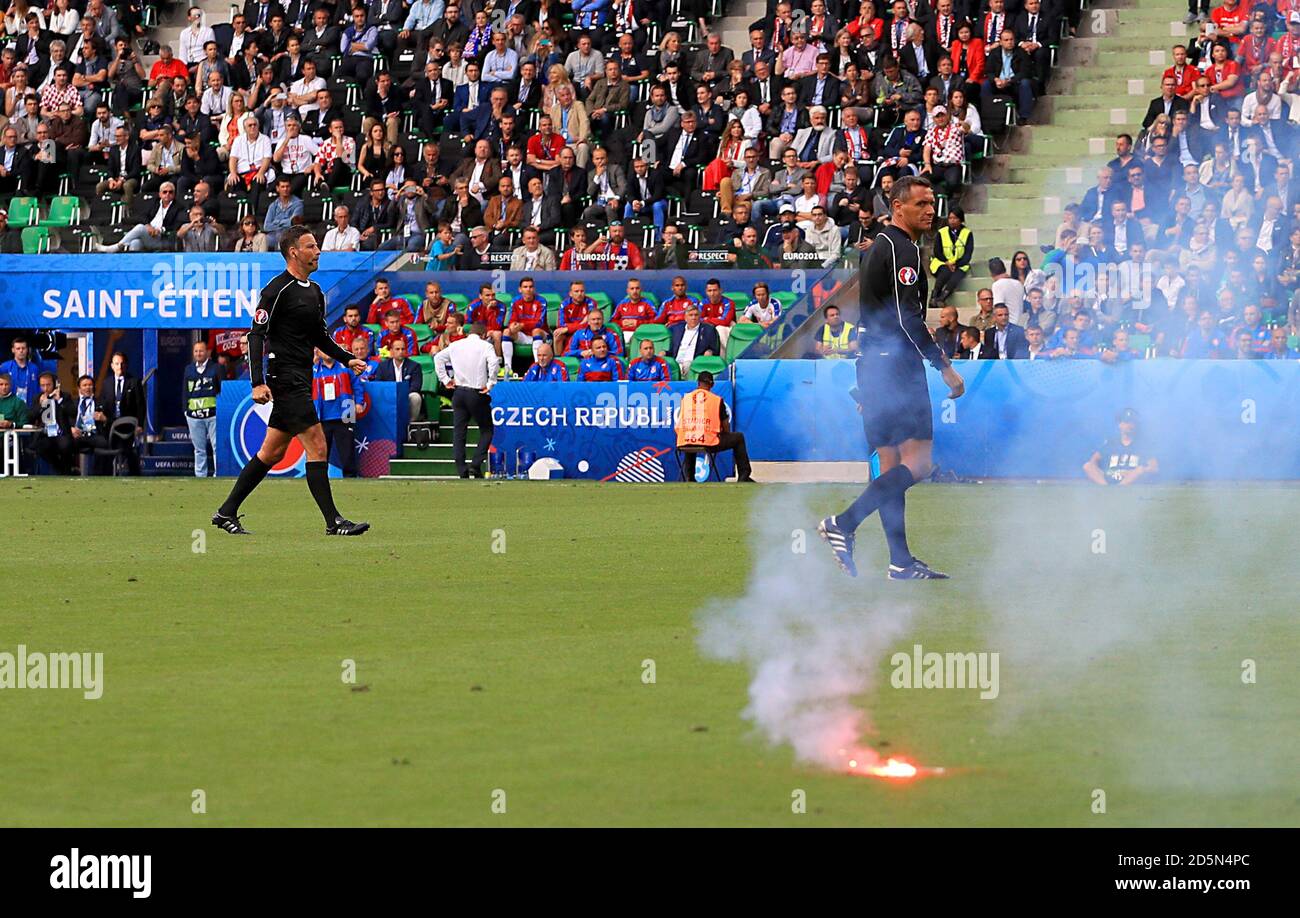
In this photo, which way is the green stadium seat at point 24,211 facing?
toward the camera

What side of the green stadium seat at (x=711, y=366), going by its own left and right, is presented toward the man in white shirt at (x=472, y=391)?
right

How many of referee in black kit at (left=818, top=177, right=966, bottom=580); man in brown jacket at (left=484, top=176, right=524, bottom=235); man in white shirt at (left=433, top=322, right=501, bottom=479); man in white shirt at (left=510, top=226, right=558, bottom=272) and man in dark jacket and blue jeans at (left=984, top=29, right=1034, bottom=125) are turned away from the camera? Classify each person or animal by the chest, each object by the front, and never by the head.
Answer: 1

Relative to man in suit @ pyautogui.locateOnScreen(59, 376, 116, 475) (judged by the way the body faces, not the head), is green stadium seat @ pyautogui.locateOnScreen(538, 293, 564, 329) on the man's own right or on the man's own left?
on the man's own left

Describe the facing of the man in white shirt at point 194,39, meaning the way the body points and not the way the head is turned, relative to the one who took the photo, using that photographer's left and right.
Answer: facing the viewer

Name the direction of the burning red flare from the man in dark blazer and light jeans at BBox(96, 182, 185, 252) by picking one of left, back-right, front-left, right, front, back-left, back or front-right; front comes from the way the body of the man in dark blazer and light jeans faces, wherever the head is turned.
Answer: front-left

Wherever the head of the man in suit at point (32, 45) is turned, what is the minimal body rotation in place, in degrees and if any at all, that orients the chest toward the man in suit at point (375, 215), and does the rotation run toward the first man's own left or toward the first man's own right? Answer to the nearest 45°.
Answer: approximately 45° to the first man's own left

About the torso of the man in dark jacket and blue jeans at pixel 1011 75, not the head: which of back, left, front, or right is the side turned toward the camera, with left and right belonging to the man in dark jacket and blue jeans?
front

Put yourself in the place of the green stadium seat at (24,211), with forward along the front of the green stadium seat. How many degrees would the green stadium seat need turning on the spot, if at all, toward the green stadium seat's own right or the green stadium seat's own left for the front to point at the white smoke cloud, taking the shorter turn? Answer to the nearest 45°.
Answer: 0° — it already faces it

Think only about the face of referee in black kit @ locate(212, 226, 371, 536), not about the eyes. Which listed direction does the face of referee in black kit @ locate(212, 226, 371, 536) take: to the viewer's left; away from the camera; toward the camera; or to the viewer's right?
to the viewer's right
